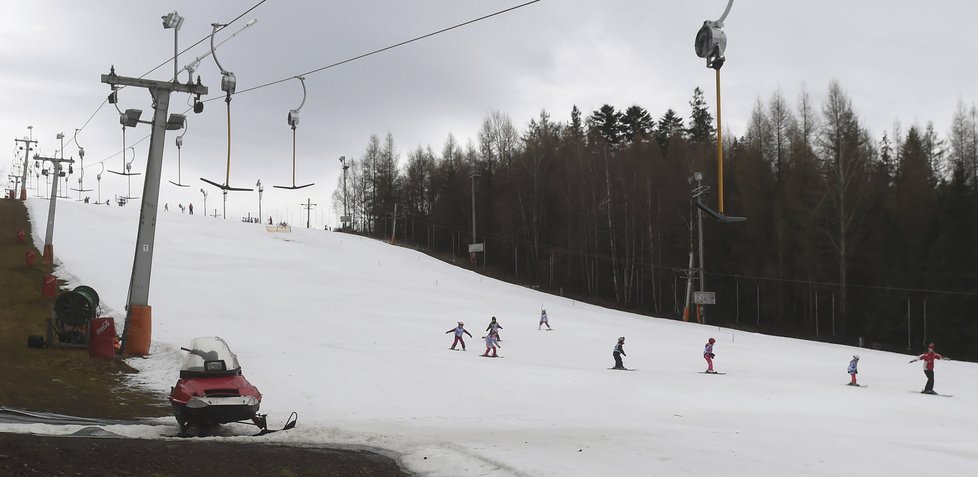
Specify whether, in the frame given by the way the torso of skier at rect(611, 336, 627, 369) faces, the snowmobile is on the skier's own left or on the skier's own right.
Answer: on the skier's own right

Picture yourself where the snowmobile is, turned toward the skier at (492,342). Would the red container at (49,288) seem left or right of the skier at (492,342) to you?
left

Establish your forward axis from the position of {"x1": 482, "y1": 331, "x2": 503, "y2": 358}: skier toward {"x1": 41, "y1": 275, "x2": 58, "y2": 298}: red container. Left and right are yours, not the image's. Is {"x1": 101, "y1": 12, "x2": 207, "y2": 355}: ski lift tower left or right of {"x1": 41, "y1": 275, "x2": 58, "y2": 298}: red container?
left
